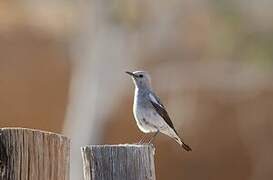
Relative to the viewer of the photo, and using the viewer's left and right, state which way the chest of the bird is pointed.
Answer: facing to the left of the viewer
